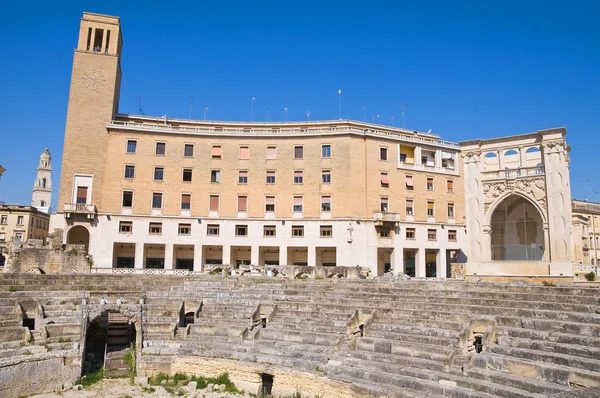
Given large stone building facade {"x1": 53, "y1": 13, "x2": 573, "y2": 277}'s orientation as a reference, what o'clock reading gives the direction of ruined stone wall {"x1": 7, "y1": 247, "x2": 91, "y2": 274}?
The ruined stone wall is roughly at 2 o'clock from the large stone building facade.

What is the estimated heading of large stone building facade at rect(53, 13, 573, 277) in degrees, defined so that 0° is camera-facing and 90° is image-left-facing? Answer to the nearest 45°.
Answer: approximately 0°

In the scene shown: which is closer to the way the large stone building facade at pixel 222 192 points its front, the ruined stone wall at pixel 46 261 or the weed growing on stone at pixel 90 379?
the weed growing on stone

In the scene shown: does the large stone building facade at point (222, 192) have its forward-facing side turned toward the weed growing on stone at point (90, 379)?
yes

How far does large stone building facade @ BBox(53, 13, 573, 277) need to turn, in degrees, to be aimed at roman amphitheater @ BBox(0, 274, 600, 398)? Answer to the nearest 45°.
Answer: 0° — it already faces it
